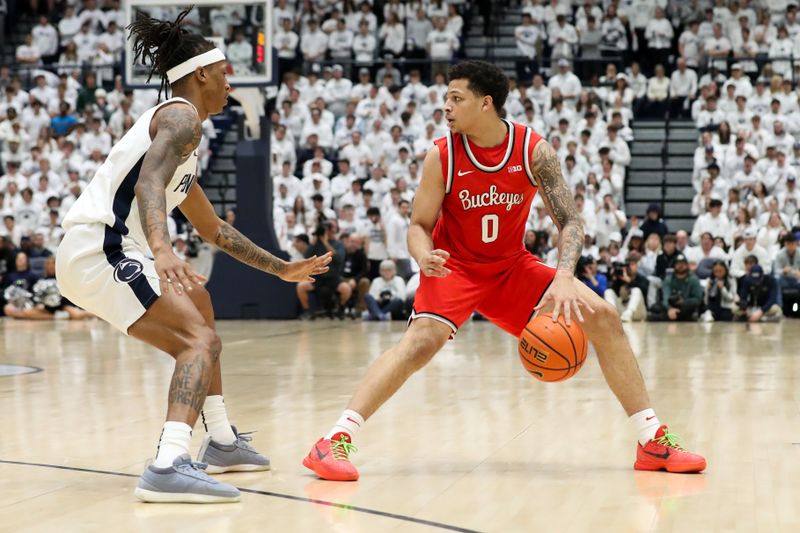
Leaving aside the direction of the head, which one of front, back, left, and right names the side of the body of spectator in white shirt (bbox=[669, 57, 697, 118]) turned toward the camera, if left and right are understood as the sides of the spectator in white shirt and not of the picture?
front

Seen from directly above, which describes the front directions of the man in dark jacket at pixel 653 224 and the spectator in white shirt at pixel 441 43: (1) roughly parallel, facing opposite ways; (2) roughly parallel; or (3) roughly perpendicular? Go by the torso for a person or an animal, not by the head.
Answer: roughly parallel

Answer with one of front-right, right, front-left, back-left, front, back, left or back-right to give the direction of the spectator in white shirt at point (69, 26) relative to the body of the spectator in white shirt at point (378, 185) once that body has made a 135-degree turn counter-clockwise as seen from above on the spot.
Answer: left

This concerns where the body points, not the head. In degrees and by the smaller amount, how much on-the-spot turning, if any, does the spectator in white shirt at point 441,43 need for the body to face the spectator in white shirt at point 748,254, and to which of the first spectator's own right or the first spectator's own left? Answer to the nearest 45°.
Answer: approximately 45° to the first spectator's own left

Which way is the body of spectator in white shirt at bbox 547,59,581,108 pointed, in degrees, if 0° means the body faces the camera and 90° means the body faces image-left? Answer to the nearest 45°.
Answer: approximately 0°

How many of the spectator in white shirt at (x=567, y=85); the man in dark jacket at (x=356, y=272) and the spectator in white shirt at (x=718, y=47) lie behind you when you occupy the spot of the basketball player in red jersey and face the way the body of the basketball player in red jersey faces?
3

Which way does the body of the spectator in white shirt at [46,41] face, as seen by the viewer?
toward the camera

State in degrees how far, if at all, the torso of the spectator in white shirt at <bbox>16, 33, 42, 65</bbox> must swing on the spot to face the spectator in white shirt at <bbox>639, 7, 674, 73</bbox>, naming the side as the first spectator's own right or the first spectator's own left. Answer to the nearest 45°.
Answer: approximately 45° to the first spectator's own left

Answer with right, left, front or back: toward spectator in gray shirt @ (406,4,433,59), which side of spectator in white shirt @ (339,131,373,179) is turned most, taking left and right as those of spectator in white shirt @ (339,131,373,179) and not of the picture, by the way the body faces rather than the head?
back

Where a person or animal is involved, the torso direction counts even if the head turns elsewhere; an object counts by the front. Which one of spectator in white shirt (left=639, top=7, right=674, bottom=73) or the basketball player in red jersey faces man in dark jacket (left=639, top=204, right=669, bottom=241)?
the spectator in white shirt

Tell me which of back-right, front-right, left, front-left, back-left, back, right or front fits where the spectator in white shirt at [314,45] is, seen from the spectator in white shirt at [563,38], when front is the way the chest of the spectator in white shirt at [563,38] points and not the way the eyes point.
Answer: right

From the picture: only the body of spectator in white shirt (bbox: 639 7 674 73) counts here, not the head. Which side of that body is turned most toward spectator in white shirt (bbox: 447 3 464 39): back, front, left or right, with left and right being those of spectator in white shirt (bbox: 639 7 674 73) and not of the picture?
right

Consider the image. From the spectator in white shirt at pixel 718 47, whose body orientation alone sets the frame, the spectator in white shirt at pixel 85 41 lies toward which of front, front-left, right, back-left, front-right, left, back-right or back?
right

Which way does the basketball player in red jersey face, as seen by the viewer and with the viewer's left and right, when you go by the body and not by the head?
facing the viewer

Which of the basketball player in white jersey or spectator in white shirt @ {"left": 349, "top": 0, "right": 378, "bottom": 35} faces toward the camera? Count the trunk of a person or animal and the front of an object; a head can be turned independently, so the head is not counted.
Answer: the spectator in white shirt

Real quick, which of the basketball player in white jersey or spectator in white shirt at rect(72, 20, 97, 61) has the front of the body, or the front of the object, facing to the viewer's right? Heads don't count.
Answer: the basketball player in white jersey

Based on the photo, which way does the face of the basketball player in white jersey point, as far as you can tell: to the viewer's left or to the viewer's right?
to the viewer's right

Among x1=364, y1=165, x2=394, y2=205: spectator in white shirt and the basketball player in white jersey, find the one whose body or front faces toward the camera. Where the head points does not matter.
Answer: the spectator in white shirt

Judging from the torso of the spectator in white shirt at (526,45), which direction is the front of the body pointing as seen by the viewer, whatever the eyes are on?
toward the camera

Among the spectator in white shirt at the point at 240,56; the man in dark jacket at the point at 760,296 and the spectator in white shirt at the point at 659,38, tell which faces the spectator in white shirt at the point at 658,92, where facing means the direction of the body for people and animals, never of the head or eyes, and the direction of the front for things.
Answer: the spectator in white shirt at the point at 659,38
